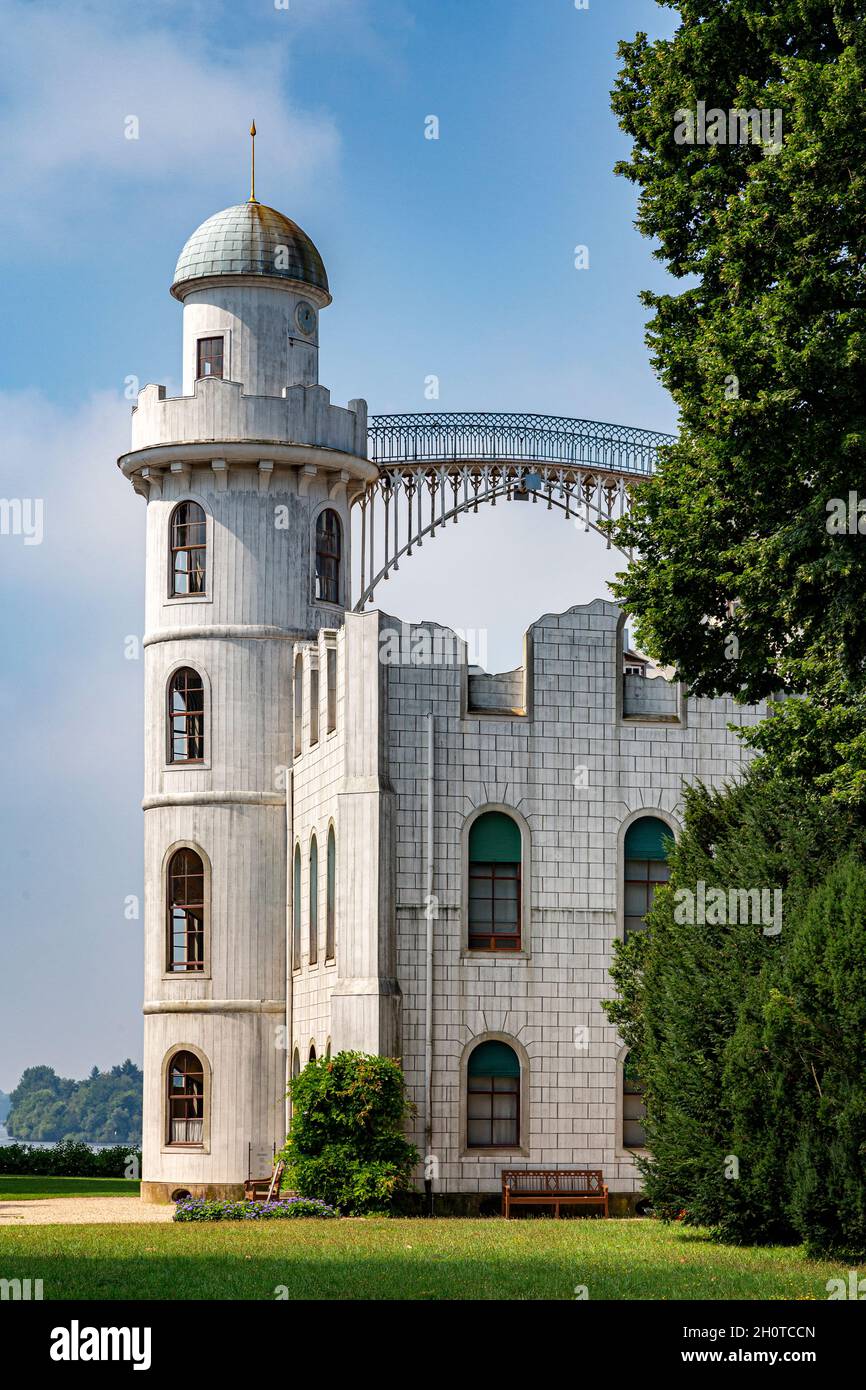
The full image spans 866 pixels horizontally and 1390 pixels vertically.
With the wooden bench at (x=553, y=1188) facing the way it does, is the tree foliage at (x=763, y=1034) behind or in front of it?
in front

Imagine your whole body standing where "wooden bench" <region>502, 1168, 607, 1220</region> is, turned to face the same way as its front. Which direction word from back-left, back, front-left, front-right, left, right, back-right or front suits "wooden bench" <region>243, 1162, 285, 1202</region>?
back-right

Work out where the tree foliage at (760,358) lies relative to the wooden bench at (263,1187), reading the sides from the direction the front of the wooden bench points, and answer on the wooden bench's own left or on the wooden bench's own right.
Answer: on the wooden bench's own left

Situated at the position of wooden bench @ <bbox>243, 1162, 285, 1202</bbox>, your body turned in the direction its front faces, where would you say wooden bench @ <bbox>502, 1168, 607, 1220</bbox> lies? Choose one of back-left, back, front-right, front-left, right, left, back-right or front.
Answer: back-left

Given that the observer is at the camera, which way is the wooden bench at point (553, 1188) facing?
facing the viewer

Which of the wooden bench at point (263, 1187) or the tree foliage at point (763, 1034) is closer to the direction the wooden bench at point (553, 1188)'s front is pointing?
the tree foliage

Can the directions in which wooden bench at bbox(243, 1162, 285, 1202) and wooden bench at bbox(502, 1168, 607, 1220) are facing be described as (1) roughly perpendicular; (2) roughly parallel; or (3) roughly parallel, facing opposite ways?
roughly perpendicular

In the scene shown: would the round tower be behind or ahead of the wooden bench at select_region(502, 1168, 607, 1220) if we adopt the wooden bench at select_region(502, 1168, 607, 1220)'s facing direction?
behind

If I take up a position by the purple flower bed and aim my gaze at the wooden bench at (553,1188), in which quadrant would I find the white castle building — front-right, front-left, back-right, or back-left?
front-left

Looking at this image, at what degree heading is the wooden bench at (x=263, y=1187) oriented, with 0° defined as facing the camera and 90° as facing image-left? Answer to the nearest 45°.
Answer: approximately 90°

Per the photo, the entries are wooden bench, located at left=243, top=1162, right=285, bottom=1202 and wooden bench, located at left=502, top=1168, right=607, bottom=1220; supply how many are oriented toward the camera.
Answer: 1
